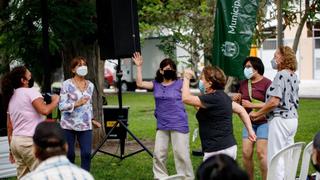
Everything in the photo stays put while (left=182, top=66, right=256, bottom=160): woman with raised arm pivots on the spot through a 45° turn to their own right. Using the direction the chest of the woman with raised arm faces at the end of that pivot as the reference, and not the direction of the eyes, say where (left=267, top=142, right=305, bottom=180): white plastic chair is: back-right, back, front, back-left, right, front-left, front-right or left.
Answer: right

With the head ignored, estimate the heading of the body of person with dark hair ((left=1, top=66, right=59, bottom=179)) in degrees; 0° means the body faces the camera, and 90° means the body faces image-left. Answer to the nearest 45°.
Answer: approximately 225°

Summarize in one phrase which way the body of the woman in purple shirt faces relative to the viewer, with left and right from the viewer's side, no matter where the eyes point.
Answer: facing the viewer

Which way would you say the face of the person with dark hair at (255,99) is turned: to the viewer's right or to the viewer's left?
to the viewer's left

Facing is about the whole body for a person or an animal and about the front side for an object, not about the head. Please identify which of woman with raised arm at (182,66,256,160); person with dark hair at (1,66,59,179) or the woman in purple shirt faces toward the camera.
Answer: the woman in purple shirt

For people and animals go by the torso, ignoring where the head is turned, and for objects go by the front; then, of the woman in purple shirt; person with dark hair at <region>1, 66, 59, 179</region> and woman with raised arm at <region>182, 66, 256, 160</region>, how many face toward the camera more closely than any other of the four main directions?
1

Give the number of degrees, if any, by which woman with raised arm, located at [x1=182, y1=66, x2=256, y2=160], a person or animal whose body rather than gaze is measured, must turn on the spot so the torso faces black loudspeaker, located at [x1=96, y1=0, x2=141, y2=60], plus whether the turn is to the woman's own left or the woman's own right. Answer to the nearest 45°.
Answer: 0° — they already face it

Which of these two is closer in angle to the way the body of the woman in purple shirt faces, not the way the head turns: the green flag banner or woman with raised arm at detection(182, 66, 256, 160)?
the woman with raised arm

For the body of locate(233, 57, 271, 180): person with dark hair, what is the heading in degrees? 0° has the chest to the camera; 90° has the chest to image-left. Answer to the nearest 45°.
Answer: approximately 45°

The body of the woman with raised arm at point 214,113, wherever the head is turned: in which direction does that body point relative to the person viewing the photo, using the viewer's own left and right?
facing away from the viewer and to the left of the viewer

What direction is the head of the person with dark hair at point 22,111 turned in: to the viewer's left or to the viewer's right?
to the viewer's right
